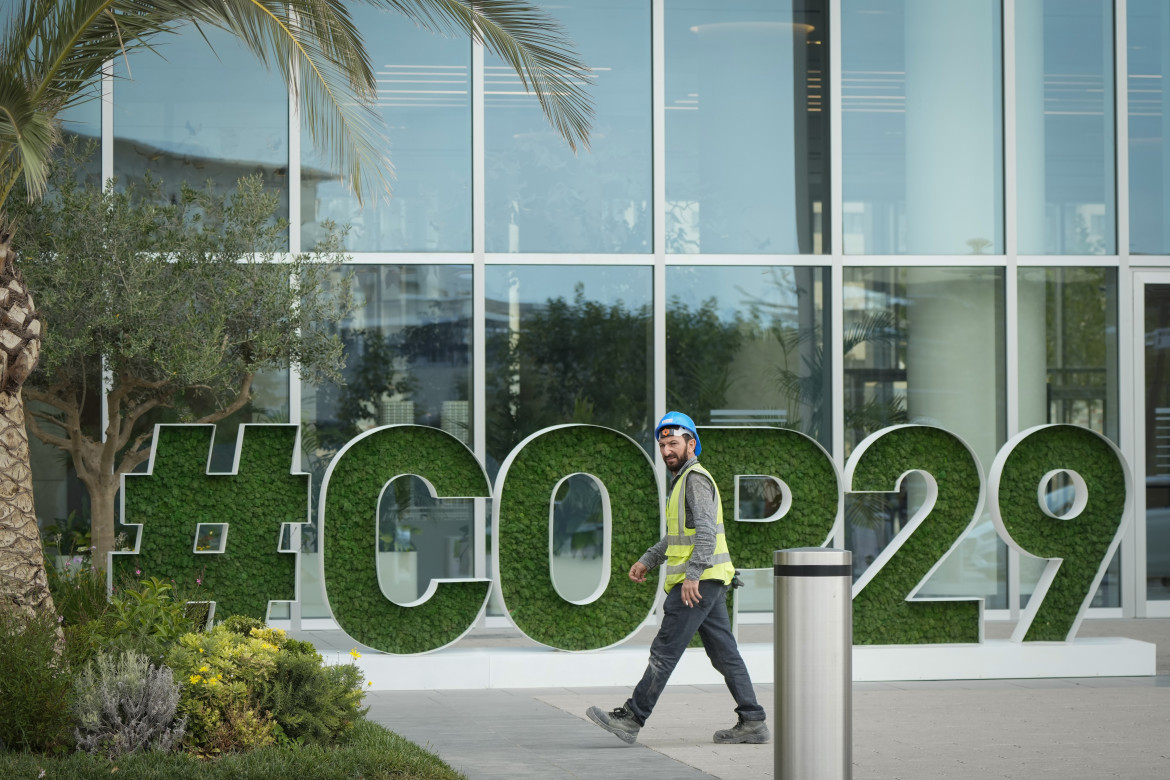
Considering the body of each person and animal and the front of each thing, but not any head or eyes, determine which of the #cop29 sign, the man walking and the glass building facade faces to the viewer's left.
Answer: the man walking

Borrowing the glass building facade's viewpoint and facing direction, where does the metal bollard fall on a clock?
The metal bollard is roughly at 12 o'clock from the glass building facade.

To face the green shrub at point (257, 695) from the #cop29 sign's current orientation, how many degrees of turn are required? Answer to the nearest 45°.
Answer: approximately 45° to its right

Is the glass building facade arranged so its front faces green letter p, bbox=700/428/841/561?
yes

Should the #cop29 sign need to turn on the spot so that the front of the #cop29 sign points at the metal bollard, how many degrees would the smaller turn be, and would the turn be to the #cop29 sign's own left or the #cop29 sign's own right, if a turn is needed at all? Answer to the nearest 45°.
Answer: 0° — it already faces it

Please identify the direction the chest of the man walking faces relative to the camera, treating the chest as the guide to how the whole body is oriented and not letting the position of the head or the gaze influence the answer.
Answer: to the viewer's left

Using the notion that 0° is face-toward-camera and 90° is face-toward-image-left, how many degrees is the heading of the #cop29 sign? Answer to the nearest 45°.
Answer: approximately 0°

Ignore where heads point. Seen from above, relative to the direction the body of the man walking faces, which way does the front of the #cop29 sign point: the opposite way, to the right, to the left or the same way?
to the left

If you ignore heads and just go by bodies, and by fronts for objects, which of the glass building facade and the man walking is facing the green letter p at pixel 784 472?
the glass building facade

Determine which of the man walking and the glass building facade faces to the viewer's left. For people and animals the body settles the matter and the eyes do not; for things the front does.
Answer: the man walking
